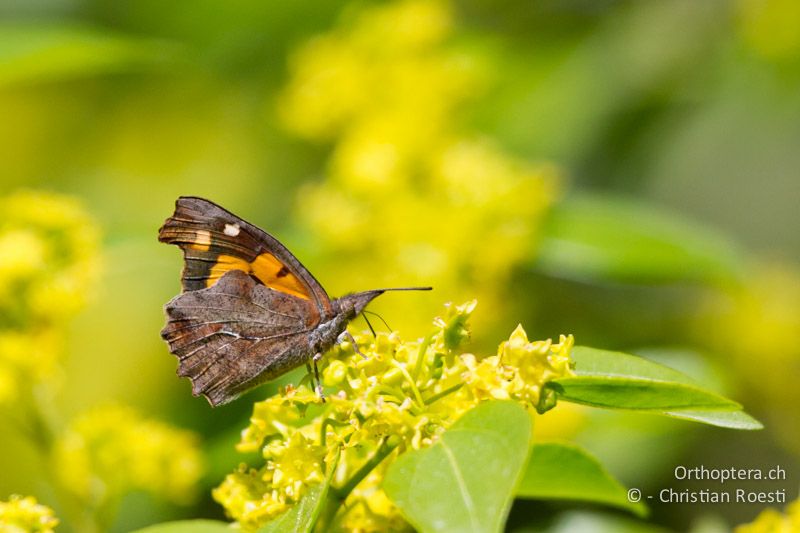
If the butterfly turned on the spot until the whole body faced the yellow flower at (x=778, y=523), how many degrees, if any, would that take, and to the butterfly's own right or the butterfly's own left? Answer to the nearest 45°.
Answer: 0° — it already faces it

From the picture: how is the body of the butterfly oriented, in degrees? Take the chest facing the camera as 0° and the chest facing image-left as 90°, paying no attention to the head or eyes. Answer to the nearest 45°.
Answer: approximately 270°

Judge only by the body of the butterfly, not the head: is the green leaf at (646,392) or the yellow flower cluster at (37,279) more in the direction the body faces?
the green leaf

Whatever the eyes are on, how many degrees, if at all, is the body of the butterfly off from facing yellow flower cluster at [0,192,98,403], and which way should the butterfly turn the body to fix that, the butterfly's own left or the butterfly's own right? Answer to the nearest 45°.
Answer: approximately 135° to the butterfly's own left

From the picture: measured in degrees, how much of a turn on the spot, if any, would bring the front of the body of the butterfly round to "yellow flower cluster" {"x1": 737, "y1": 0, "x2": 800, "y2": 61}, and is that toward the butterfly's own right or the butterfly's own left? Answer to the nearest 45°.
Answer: approximately 45° to the butterfly's own left

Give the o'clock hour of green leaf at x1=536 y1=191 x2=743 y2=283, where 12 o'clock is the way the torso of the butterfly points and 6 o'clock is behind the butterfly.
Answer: The green leaf is roughly at 11 o'clock from the butterfly.
